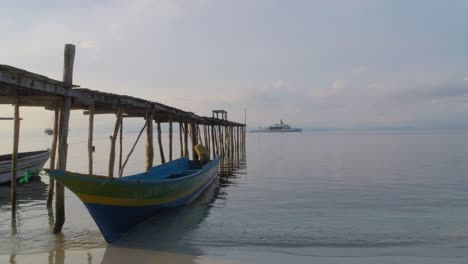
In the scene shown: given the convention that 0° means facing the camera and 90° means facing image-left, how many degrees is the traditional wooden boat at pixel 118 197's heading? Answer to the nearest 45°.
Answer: approximately 45°

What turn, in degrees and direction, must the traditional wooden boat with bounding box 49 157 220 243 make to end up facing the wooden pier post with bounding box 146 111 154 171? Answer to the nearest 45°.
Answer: approximately 135° to its right

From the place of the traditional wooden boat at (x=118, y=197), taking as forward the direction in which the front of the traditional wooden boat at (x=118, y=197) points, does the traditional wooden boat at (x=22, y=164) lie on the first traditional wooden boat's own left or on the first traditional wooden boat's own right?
on the first traditional wooden boat's own right
